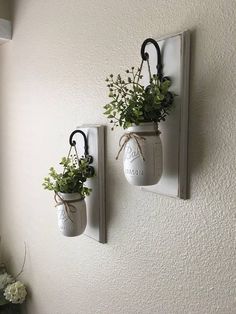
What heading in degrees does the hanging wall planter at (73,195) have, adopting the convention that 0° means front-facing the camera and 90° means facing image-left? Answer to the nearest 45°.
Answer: approximately 45°

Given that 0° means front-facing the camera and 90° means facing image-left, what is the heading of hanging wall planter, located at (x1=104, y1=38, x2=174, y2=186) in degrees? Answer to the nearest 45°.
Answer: approximately 45°

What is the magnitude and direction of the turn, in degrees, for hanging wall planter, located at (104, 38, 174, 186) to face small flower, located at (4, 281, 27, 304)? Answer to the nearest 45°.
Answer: approximately 90° to its right
